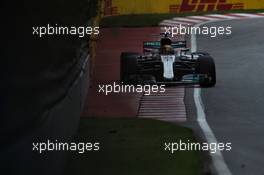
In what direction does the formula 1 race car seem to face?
toward the camera
